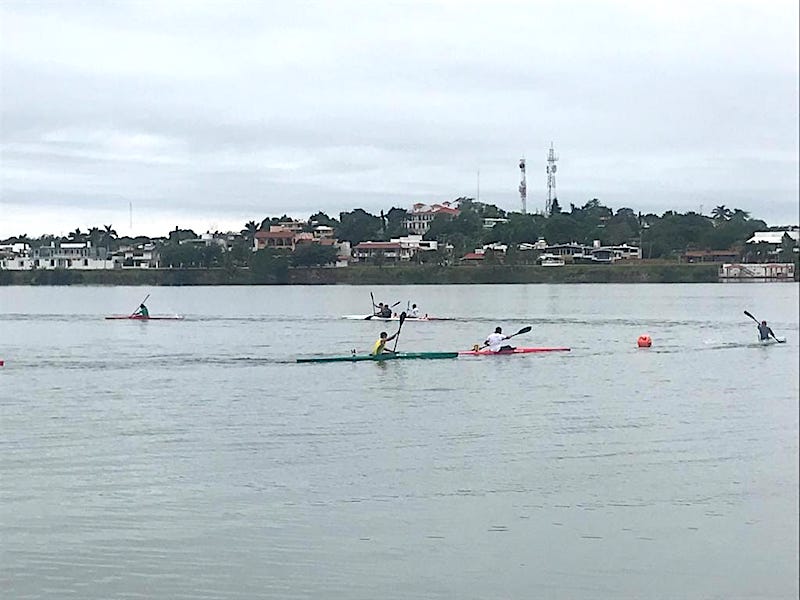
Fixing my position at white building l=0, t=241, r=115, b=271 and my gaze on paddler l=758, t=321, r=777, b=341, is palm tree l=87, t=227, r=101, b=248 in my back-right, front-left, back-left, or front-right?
back-left

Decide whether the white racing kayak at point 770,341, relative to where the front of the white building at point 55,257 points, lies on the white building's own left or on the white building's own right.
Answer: on the white building's own left

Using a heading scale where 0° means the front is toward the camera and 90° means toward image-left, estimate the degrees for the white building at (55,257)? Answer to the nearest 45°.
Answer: approximately 0°

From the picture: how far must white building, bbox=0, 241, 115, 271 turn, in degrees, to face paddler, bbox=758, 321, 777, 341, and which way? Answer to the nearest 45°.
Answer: approximately 45° to its left
